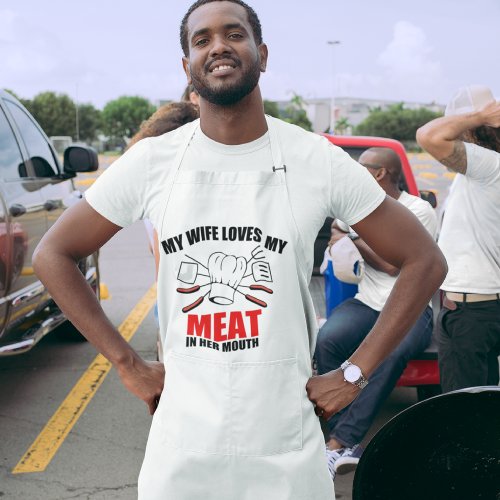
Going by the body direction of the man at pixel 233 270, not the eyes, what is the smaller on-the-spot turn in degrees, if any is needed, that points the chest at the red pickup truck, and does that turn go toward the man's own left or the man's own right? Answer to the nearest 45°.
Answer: approximately 135° to the man's own left

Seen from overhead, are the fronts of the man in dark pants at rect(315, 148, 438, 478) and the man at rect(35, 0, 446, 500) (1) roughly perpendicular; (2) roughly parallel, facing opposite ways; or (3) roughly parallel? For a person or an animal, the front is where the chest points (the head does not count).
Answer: roughly perpendicular

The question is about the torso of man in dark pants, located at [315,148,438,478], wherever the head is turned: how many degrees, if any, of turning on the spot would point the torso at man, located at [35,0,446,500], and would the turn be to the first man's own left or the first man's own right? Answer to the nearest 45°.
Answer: approximately 90° to the first man's own left

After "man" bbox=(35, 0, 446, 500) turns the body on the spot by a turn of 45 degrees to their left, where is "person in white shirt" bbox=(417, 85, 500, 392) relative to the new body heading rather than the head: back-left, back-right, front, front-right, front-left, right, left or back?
left

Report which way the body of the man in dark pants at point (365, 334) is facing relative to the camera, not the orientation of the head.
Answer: to the viewer's left

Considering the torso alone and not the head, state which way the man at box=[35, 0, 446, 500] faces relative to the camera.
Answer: toward the camera
